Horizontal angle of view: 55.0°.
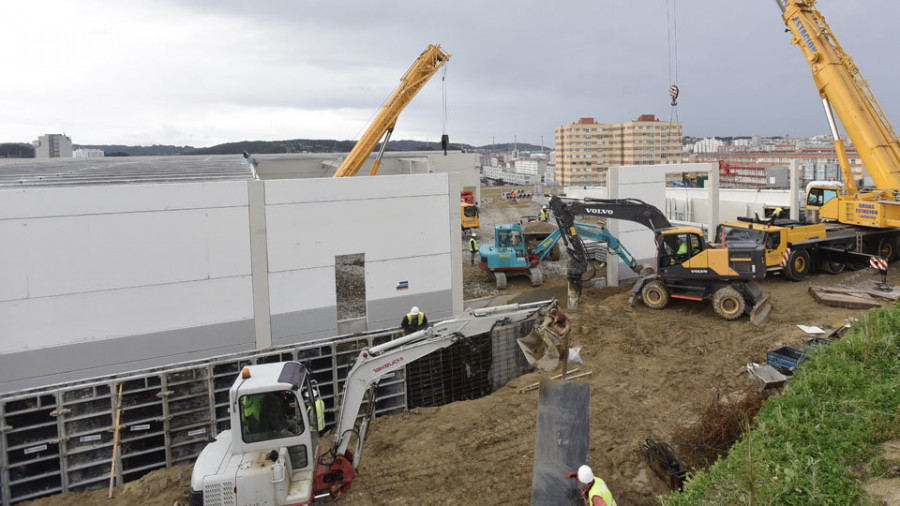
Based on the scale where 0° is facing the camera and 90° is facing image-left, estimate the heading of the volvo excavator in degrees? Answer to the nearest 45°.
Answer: approximately 90°

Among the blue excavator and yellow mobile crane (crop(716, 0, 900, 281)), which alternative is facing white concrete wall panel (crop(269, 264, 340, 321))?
the yellow mobile crane

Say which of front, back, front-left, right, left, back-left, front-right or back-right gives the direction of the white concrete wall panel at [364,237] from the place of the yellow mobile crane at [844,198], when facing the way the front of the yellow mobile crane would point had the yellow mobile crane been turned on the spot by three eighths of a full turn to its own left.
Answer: back-right

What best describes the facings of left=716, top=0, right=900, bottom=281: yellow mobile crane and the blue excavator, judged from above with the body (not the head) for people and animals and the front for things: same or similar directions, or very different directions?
very different directions

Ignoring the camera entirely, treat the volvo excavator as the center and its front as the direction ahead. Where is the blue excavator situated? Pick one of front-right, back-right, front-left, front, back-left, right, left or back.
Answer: front-right

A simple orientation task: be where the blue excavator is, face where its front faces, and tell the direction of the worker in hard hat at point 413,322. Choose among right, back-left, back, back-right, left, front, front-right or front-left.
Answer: right

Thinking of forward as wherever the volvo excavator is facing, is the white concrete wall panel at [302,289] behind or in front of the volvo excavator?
in front

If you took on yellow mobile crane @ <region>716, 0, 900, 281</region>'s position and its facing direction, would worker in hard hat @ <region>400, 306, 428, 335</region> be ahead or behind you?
ahead

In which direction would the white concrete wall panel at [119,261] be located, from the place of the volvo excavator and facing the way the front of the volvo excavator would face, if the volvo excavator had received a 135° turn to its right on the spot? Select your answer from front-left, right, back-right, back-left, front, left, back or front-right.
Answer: back

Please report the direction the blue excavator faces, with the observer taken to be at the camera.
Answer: facing to the right of the viewer

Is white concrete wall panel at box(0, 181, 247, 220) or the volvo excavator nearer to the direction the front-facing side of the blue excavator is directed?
the volvo excavator

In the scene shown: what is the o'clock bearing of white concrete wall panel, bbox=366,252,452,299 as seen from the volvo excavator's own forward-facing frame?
The white concrete wall panel is roughly at 11 o'clock from the volvo excavator.

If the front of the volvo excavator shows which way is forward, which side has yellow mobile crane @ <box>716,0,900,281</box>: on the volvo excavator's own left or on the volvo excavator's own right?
on the volvo excavator's own right

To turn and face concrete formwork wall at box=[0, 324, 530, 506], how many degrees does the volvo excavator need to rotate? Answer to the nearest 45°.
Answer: approximately 45° to its left

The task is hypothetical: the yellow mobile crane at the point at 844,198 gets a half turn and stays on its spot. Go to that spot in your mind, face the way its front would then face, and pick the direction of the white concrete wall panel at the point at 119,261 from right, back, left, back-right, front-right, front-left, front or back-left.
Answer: back

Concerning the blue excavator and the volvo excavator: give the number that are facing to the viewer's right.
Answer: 1

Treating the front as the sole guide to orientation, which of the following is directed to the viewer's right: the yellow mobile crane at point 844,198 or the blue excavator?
the blue excavator

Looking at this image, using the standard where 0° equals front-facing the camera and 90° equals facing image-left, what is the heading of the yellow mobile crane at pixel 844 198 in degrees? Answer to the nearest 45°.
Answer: approximately 45°

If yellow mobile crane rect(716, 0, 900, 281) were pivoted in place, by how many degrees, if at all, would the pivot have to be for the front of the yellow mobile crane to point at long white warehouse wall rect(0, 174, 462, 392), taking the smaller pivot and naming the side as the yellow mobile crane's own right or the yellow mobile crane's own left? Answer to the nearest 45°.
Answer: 0° — it already faces it
